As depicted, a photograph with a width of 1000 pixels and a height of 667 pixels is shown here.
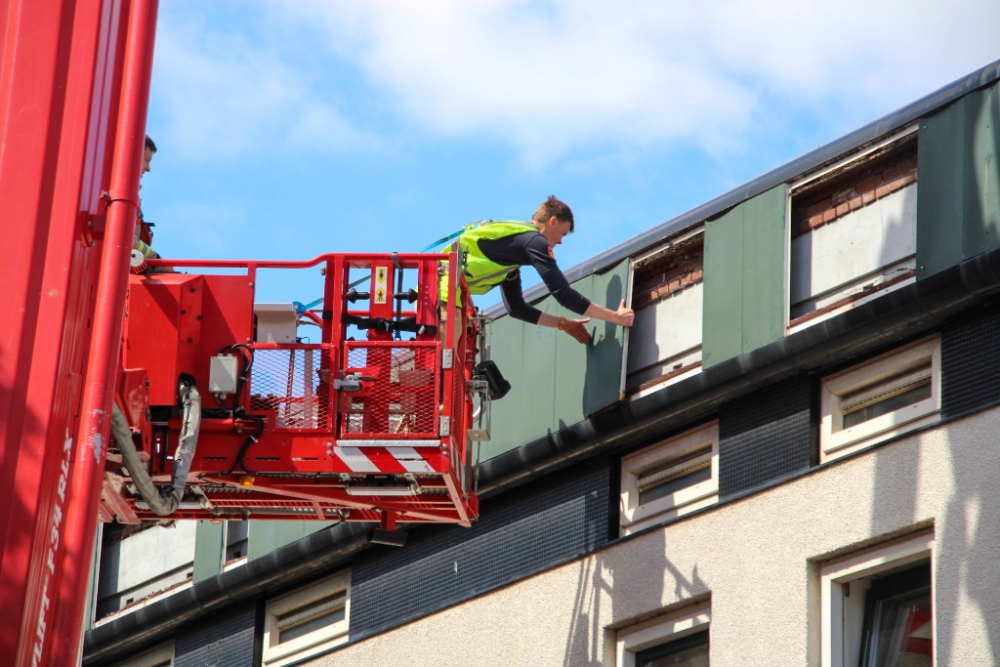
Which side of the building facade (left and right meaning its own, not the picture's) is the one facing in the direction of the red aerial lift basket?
front

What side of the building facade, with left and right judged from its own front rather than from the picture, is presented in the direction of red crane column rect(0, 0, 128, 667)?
front

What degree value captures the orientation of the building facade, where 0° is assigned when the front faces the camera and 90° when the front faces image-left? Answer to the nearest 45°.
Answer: approximately 45°
